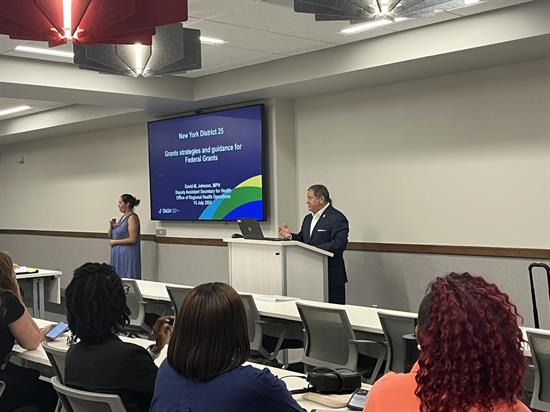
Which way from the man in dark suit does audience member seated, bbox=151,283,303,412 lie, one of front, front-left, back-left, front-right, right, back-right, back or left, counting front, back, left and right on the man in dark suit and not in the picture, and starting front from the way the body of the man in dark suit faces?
front-left

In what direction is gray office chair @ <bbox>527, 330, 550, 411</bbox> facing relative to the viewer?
away from the camera

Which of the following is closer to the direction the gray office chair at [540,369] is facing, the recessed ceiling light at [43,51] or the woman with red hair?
the recessed ceiling light

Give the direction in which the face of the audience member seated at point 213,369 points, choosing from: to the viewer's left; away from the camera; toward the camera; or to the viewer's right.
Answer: away from the camera

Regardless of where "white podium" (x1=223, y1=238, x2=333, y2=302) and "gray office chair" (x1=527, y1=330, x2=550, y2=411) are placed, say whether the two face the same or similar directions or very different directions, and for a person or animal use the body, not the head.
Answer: very different directions

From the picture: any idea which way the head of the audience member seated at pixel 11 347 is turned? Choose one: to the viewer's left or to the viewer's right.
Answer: to the viewer's right

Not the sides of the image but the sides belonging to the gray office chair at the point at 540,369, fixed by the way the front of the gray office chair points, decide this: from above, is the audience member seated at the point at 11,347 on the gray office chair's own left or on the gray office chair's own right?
on the gray office chair's own left

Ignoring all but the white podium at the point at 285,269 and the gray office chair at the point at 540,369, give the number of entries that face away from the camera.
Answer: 1

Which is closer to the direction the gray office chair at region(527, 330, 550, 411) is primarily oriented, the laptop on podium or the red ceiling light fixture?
the laptop on podium

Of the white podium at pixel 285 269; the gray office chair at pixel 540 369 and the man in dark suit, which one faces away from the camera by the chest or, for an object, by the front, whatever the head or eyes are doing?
the gray office chair

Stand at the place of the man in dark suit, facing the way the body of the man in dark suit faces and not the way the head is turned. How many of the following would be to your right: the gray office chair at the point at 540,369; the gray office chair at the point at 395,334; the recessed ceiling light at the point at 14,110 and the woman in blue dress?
2

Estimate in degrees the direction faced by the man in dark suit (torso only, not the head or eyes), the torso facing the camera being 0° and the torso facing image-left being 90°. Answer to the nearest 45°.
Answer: approximately 45°

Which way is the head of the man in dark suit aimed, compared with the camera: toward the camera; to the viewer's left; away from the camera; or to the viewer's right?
to the viewer's left
